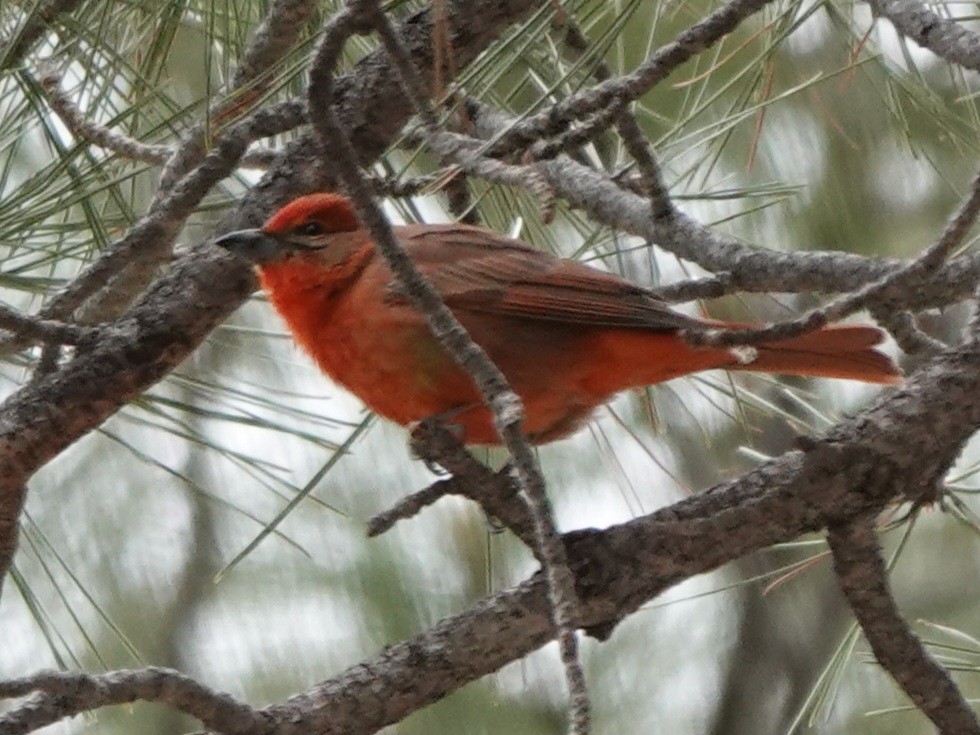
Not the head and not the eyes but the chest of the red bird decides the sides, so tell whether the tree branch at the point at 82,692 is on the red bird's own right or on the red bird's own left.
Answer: on the red bird's own left

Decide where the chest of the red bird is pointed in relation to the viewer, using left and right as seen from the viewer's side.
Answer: facing to the left of the viewer
